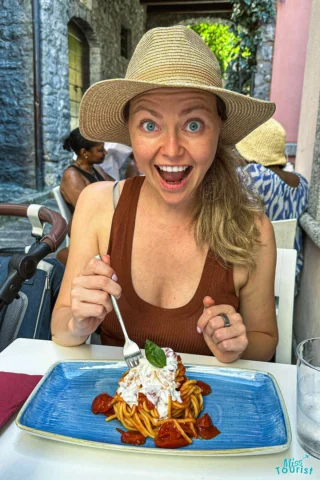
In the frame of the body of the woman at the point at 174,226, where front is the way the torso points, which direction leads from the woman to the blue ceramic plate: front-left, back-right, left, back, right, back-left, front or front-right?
front

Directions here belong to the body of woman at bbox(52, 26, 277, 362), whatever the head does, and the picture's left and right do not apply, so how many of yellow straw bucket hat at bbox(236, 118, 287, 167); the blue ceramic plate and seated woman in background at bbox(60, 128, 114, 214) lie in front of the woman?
1

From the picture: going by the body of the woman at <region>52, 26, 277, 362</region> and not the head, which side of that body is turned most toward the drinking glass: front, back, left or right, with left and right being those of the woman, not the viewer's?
front

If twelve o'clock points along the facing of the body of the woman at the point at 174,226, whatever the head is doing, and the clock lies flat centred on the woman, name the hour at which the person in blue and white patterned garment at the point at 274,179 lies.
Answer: The person in blue and white patterned garment is roughly at 7 o'clock from the woman.

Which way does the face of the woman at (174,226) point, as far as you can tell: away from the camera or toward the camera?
toward the camera

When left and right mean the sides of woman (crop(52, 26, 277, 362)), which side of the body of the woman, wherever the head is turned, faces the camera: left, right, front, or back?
front

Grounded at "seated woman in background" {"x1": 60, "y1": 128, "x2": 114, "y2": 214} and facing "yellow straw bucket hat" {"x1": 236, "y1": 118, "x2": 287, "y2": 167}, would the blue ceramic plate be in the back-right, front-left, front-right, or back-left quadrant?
front-right

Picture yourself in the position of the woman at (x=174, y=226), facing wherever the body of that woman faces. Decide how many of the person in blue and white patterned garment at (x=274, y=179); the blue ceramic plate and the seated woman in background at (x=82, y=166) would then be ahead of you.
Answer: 1

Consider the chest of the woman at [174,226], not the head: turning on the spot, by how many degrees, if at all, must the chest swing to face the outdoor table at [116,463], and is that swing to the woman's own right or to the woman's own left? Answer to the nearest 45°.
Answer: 0° — they already face it

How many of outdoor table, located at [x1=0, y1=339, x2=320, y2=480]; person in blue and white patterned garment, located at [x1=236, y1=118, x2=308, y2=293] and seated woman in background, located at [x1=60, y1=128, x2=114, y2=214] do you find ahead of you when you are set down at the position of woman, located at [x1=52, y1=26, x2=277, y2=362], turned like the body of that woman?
1

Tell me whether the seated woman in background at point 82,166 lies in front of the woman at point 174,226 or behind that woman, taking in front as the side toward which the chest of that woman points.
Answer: behind

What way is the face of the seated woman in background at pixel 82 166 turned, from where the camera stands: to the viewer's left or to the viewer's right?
to the viewer's right

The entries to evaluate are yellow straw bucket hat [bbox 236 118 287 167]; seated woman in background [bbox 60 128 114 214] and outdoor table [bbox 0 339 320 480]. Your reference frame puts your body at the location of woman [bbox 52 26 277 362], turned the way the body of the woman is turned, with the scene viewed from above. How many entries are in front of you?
1
